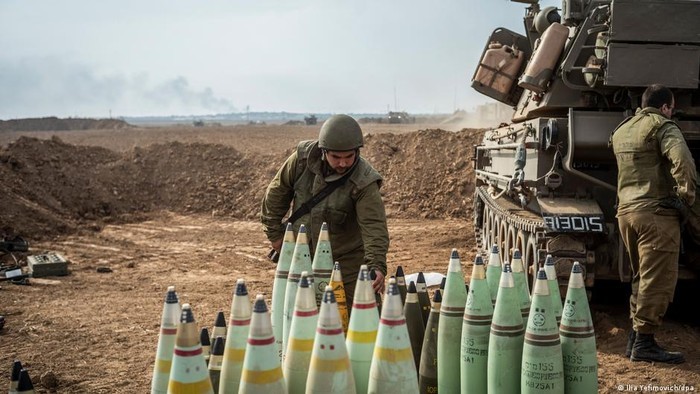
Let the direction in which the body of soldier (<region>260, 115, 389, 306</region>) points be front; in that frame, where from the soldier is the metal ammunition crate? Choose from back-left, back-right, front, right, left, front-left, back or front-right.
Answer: back-right

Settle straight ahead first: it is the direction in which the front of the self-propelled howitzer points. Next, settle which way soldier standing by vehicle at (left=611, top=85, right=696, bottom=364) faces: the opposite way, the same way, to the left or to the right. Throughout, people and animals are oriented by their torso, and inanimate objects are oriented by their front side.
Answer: to the right

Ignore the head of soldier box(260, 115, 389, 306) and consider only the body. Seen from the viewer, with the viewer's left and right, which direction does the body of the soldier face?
facing the viewer

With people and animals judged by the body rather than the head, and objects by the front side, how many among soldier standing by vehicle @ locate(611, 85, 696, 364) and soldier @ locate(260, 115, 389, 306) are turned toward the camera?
1

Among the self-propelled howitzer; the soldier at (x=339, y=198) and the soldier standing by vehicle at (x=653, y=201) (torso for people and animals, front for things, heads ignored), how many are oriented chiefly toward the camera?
1

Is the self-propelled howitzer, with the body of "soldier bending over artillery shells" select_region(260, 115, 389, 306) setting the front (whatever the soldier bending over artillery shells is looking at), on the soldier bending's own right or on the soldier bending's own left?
on the soldier bending's own left

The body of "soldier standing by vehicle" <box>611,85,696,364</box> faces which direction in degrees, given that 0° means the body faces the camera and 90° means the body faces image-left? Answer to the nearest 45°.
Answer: approximately 225°

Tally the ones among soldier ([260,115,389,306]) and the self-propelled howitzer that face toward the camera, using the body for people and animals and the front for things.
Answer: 1

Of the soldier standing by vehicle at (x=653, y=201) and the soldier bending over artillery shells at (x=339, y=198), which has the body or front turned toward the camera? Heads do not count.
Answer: the soldier bending over artillery shells at (x=339, y=198)

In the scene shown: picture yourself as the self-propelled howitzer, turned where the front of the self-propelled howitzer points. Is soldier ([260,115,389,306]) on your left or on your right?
on your left

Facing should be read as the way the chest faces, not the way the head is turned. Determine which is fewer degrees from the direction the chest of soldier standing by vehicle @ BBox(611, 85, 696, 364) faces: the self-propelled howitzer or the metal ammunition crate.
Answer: the self-propelled howitzer

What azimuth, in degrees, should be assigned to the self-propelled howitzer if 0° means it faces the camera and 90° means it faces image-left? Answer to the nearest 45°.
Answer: approximately 135°
